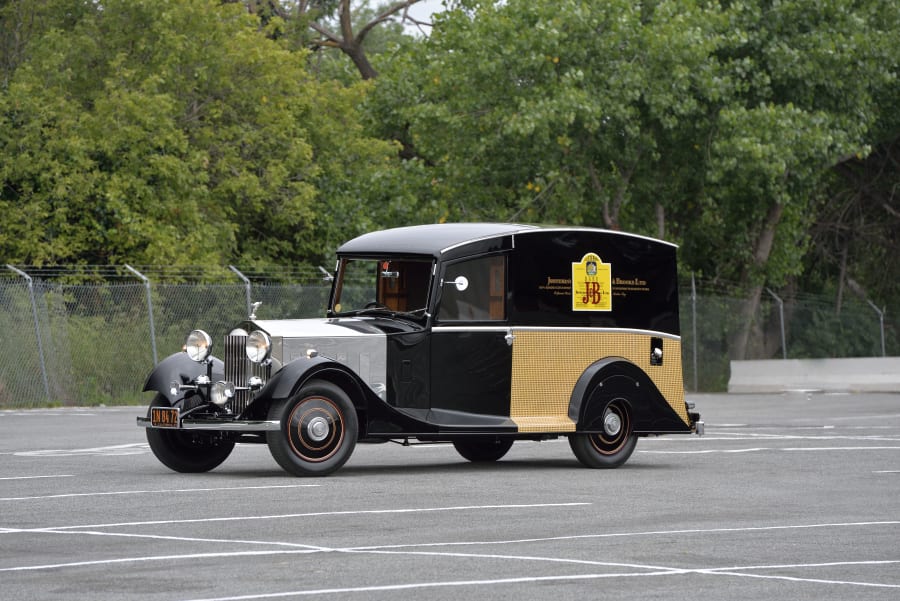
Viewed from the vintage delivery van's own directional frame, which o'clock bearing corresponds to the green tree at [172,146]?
The green tree is roughly at 4 o'clock from the vintage delivery van.

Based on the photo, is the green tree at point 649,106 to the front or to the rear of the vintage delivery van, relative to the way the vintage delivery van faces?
to the rear

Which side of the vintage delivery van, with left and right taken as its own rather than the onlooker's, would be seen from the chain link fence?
right

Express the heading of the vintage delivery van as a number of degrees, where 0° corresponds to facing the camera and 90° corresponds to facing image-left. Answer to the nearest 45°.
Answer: approximately 45°
